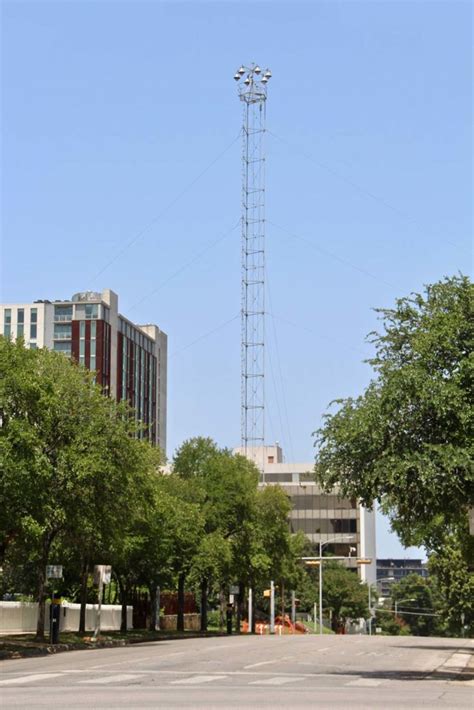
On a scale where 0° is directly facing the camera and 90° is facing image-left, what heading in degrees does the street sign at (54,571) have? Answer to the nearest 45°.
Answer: approximately 0°
